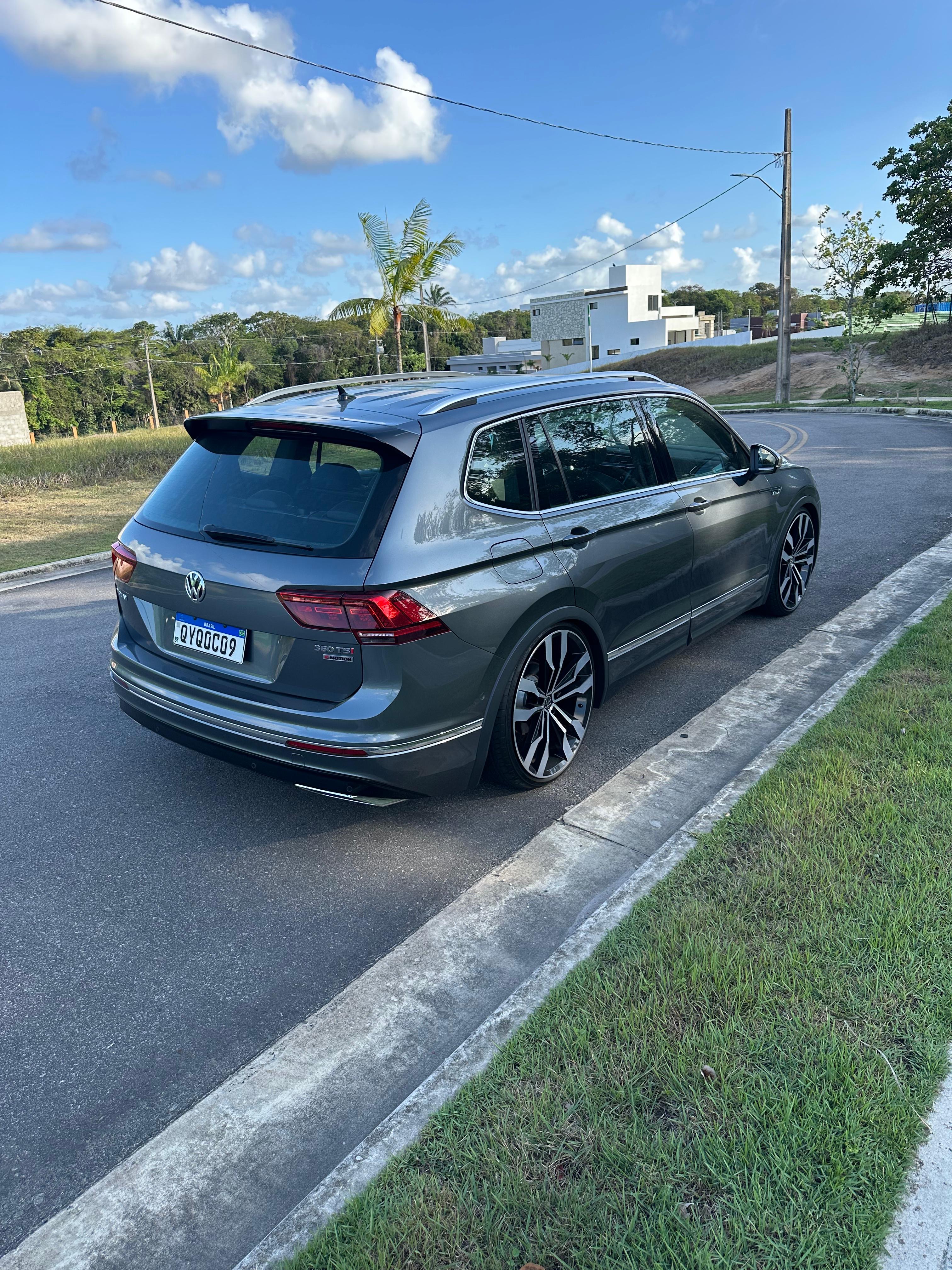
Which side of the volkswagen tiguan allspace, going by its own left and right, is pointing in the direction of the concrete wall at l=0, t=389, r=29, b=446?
left

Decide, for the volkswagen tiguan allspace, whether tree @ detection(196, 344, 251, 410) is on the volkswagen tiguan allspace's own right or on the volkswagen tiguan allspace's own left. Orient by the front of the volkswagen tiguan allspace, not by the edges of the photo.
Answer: on the volkswagen tiguan allspace's own left

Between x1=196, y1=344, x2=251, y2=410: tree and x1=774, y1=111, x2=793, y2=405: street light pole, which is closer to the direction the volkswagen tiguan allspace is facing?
the street light pole

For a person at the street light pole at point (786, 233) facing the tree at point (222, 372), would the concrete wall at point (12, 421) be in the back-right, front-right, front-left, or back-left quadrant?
front-left

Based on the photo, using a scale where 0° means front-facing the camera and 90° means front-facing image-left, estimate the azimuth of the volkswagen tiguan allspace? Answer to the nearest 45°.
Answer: approximately 225°

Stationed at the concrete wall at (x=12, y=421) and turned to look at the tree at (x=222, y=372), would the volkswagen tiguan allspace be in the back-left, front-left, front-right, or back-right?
back-right

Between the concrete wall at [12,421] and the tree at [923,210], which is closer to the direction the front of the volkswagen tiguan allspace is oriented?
the tree

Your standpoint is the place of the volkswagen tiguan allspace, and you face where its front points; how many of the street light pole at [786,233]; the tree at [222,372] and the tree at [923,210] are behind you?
0

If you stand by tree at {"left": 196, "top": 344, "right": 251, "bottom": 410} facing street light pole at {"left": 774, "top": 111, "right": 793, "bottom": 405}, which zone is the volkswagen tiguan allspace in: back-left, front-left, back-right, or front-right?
front-right

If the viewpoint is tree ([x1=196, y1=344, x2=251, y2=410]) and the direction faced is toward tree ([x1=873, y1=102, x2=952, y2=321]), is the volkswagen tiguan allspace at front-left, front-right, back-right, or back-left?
front-right

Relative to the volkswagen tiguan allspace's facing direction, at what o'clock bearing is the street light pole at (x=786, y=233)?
The street light pole is roughly at 11 o'clock from the volkswagen tiguan allspace.

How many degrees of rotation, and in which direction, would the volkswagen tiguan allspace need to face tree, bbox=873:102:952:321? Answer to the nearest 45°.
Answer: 0° — it already faces it
